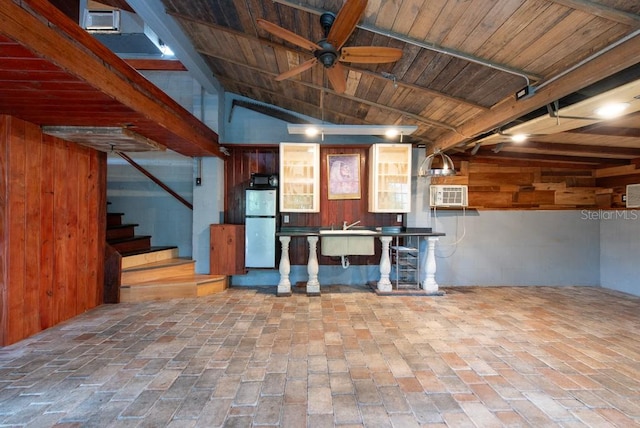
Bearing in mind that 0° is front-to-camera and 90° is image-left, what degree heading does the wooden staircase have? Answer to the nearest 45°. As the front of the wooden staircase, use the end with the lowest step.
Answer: approximately 315°

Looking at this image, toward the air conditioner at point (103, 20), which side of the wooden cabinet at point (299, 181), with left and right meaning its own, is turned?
right

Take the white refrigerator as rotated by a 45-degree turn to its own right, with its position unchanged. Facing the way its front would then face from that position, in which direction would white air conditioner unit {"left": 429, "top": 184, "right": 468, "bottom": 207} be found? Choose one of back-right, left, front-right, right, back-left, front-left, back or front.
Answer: back-left

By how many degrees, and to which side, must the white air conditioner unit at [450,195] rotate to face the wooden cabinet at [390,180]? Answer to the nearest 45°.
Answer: approximately 45° to its right

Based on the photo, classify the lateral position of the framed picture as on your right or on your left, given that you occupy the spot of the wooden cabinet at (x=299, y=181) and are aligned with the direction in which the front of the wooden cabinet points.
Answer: on your left

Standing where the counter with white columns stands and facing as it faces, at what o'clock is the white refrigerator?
The white refrigerator is roughly at 3 o'clock from the counter with white columns.

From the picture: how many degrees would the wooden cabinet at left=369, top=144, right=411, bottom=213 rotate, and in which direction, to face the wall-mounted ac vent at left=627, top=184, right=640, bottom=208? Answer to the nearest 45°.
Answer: approximately 90° to its left

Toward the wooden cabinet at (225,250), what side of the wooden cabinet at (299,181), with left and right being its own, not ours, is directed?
right

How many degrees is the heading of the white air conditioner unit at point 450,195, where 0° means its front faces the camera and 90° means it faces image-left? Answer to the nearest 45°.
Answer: approximately 0°

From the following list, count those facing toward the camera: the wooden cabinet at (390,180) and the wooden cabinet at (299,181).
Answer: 2
